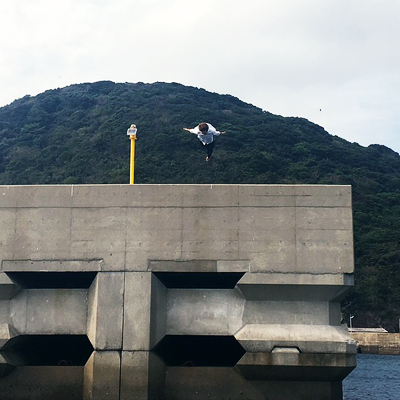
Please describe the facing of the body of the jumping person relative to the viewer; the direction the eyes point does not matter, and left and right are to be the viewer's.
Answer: facing the viewer
